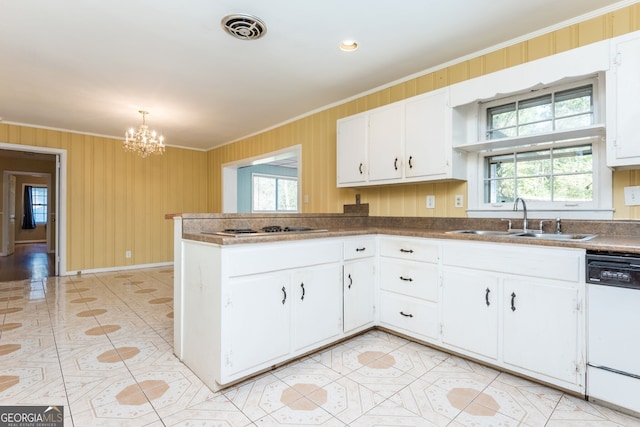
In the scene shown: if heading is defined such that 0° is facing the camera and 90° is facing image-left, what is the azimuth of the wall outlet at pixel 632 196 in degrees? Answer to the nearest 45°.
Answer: approximately 0°

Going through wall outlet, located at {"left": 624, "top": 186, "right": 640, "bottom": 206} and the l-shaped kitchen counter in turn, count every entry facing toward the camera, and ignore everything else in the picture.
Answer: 2

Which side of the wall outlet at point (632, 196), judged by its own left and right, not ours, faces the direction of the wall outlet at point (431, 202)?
right

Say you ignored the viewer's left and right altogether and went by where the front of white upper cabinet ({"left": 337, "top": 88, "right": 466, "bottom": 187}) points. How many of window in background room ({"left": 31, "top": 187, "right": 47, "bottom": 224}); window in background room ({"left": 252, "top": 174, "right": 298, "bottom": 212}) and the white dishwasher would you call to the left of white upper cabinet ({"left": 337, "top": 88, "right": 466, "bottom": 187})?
1

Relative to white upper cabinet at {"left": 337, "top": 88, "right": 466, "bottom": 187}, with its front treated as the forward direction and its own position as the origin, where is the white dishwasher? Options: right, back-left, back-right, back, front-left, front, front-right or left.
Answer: left

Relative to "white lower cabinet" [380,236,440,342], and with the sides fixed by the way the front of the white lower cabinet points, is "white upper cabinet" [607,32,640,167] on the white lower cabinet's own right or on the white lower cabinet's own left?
on the white lower cabinet's own left

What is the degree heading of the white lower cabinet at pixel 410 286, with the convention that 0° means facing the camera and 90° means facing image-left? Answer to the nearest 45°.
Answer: approximately 45°

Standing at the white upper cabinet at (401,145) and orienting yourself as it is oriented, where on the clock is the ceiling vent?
The ceiling vent is roughly at 12 o'clock from the white upper cabinet.

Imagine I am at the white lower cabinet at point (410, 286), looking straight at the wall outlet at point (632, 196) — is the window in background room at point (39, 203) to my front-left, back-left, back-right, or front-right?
back-left

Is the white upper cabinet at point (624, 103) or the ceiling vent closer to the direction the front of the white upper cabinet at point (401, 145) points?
the ceiling vent

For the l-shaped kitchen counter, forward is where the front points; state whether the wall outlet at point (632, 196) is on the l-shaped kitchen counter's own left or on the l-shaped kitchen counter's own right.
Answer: on the l-shaped kitchen counter's own left
